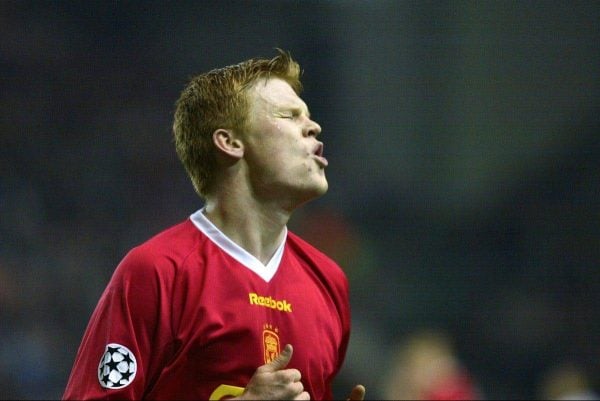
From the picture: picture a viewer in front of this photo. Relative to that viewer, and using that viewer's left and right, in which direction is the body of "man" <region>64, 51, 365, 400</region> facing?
facing the viewer and to the right of the viewer
